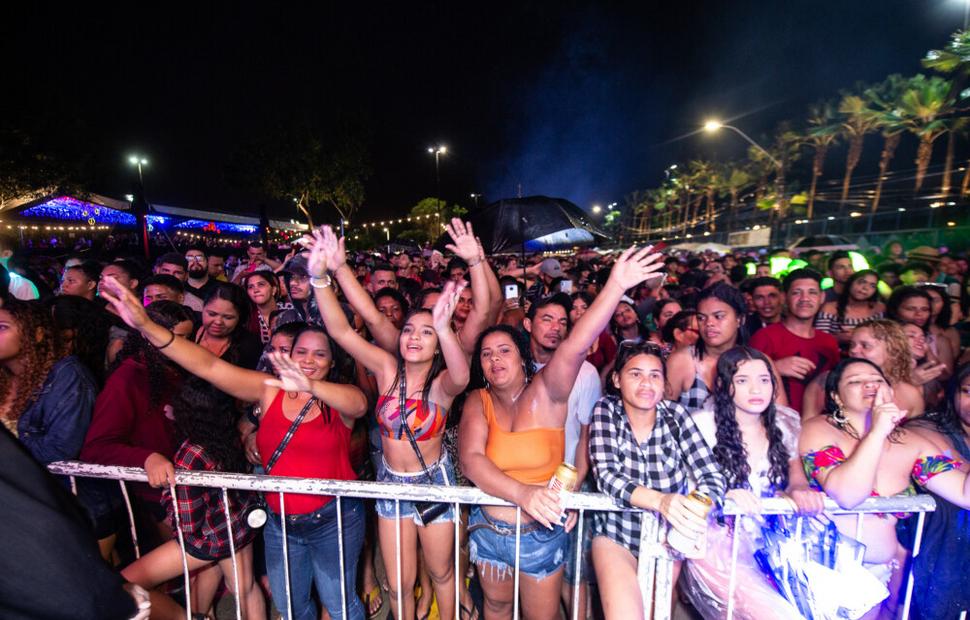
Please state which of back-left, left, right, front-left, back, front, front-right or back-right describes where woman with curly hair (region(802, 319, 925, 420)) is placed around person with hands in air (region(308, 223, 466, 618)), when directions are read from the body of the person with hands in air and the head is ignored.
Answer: left

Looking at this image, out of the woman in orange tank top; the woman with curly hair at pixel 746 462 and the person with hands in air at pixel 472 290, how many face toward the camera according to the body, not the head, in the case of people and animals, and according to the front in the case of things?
3

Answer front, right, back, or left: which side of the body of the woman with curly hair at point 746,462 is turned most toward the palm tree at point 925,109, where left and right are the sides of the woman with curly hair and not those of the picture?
back

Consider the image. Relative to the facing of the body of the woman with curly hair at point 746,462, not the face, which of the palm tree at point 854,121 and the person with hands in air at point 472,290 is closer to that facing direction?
the person with hands in air

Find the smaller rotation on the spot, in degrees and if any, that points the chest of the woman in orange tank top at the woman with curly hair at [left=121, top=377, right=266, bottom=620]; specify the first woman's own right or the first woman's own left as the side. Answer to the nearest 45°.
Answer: approximately 90° to the first woman's own right

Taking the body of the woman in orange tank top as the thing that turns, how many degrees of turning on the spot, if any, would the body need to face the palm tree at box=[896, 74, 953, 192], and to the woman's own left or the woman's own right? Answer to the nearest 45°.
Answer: approximately 135° to the woman's own left

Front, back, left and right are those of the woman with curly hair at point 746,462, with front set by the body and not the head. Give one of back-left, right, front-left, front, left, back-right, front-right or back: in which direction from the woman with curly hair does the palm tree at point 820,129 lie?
back

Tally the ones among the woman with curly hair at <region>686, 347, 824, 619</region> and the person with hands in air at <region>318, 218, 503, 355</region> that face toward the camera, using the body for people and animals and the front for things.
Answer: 2

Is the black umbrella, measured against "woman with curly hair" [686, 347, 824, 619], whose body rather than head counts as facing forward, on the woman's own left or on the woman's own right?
on the woman's own right

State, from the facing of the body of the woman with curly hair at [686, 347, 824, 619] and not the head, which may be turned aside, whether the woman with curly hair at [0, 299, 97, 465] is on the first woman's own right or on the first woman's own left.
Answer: on the first woman's own right

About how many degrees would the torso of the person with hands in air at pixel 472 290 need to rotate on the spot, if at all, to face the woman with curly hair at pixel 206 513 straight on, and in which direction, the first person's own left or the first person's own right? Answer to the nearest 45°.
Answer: approximately 90° to the first person's own right

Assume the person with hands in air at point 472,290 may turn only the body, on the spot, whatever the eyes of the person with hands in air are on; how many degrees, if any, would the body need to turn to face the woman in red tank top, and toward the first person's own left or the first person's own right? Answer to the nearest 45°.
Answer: approximately 45° to the first person's own right
